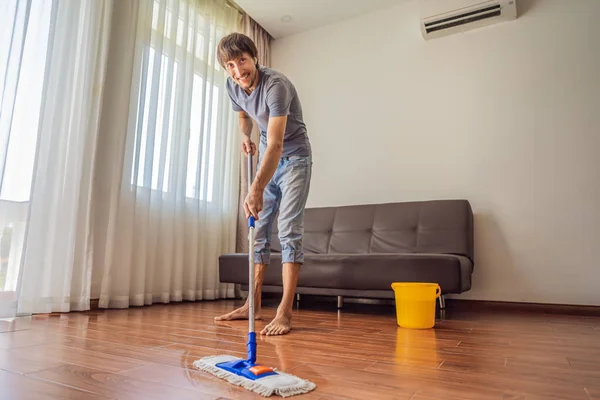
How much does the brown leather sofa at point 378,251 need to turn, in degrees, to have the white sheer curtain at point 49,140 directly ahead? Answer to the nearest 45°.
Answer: approximately 45° to its right

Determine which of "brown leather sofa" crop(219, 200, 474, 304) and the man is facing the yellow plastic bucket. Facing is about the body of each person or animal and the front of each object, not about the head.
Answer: the brown leather sofa

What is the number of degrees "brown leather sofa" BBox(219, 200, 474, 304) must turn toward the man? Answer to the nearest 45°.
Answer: approximately 45° to its right

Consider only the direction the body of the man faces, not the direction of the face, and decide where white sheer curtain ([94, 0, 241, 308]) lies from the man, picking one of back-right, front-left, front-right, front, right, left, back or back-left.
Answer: right

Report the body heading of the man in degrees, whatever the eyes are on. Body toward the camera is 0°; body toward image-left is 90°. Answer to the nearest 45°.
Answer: approximately 45°

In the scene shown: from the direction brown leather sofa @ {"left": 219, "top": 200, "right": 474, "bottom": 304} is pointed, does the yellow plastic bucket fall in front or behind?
in front

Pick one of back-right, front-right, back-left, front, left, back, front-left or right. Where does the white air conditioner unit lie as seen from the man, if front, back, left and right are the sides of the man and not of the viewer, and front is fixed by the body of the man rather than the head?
back

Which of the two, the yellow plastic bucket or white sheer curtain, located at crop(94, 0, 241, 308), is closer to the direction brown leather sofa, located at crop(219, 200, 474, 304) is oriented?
the yellow plastic bucket

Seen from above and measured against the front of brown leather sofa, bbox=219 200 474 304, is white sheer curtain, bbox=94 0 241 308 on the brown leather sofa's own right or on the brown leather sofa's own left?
on the brown leather sofa's own right

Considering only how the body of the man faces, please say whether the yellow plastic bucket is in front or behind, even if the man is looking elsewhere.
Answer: behind

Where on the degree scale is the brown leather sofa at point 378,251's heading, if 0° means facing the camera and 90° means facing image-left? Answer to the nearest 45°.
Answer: approximately 0°

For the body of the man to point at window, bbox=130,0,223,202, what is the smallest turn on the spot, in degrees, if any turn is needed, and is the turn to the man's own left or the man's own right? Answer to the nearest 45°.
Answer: approximately 90° to the man's own right
